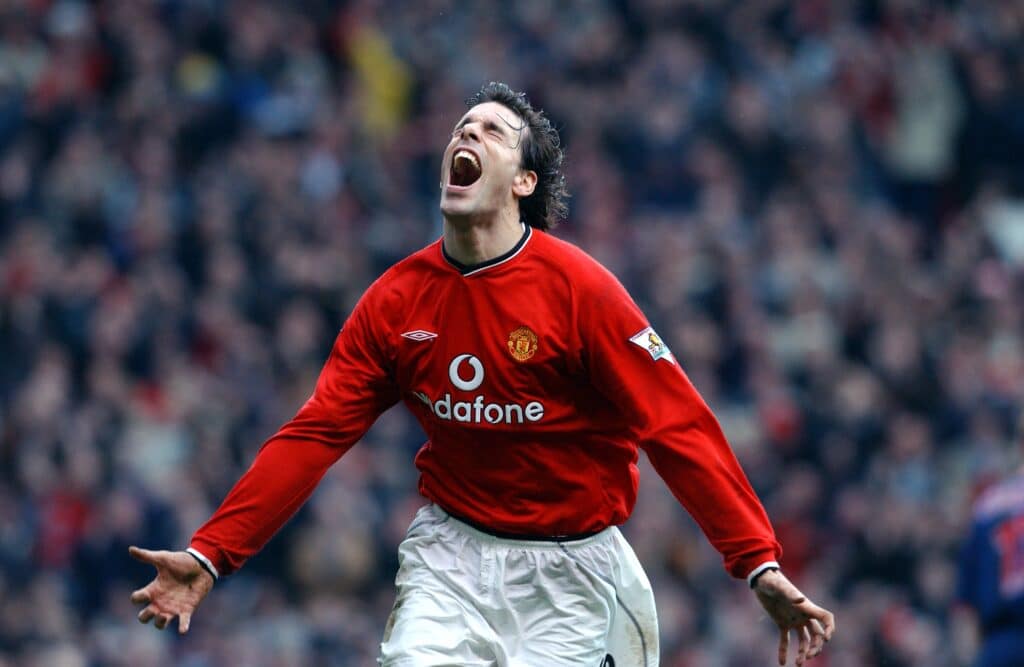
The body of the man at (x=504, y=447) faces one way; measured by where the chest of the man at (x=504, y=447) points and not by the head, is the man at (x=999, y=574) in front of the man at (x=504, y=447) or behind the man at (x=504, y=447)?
behind

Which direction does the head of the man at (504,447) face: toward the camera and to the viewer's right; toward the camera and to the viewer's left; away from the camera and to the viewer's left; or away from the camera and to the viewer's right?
toward the camera and to the viewer's left

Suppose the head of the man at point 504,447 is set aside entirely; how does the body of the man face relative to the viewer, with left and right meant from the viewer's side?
facing the viewer and to the left of the viewer
